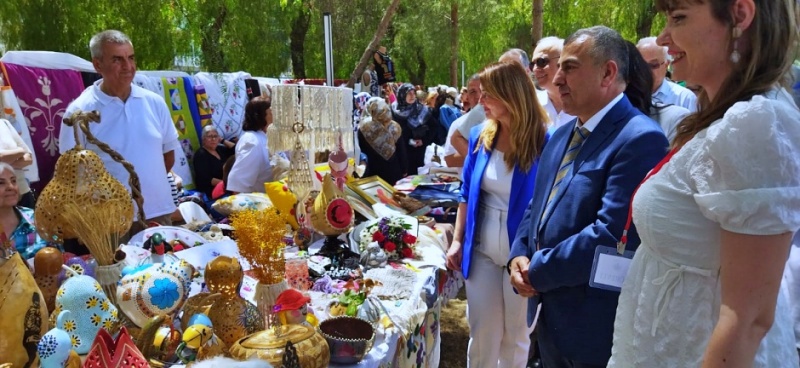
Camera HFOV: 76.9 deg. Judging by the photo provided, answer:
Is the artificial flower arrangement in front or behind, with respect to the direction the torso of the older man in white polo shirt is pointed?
in front

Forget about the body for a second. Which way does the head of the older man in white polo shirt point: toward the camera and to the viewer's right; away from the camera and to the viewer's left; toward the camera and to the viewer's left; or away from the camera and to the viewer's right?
toward the camera and to the viewer's right

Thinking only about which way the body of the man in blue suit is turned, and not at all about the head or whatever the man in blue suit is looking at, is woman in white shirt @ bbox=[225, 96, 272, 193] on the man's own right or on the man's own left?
on the man's own right

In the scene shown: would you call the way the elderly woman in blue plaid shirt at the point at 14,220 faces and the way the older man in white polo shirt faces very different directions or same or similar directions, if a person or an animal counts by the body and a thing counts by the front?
same or similar directions

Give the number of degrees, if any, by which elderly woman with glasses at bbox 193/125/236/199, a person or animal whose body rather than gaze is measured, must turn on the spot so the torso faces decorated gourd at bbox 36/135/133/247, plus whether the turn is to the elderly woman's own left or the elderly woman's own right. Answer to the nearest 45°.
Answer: approximately 45° to the elderly woman's own right

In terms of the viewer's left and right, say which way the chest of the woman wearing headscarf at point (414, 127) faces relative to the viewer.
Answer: facing the viewer and to the right of the viewer

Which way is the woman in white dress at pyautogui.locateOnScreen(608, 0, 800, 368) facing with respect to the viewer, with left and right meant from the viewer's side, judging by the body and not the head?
facing to the left of the viewer

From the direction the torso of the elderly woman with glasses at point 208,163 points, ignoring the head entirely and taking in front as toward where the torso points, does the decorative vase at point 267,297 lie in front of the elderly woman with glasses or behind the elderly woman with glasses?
in front

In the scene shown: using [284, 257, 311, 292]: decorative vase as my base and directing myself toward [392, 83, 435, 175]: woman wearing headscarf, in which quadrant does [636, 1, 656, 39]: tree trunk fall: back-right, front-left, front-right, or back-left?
front-right

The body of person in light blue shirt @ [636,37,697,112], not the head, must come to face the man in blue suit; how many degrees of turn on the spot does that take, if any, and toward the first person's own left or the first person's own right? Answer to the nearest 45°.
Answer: approximately 45° to the first person's own left

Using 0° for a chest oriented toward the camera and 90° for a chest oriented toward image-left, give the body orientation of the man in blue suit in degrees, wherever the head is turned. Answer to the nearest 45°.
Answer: approximately 45°

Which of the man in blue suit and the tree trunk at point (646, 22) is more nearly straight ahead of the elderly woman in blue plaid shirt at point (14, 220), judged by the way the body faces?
the man in blue suit
